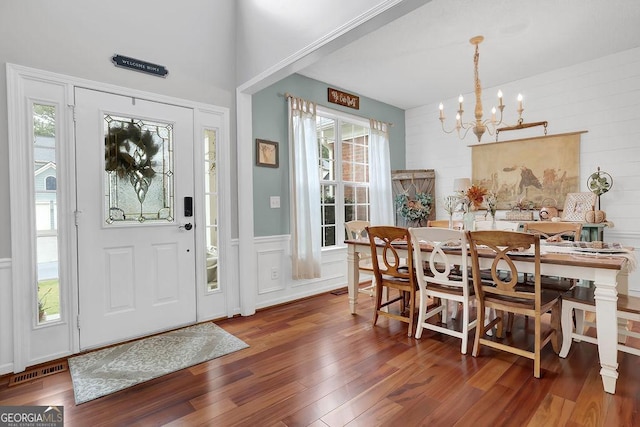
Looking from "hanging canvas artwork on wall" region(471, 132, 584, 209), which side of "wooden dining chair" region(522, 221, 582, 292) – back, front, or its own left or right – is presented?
back

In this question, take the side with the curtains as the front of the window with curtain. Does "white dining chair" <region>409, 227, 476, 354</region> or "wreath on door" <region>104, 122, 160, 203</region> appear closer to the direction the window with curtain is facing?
the white dining chair

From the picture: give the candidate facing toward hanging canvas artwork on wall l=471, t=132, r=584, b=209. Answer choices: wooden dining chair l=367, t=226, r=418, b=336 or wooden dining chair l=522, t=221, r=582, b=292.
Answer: wooden dining chair l=367, t=226, r=418, b=336

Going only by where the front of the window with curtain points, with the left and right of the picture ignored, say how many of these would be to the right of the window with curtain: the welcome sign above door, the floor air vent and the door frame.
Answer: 3

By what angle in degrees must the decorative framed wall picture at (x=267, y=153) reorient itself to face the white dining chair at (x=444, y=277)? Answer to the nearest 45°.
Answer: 0° — it already faces it

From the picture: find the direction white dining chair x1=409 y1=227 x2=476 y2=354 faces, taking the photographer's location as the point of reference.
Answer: facing away from the viewer and to the right of the viewer

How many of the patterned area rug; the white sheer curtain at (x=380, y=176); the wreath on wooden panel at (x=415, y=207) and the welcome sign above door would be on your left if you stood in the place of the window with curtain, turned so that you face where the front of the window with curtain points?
2

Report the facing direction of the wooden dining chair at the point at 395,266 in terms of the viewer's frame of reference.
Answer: facing away from the viewer and to the right of the viewer

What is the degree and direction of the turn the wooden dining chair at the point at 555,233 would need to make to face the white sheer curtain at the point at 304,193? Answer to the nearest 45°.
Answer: approximately 90° to its right

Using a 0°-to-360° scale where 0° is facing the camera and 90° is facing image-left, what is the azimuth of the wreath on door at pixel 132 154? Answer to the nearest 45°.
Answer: approximately 180°

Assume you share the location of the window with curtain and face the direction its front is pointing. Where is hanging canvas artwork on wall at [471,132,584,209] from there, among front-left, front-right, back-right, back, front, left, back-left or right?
front-left
